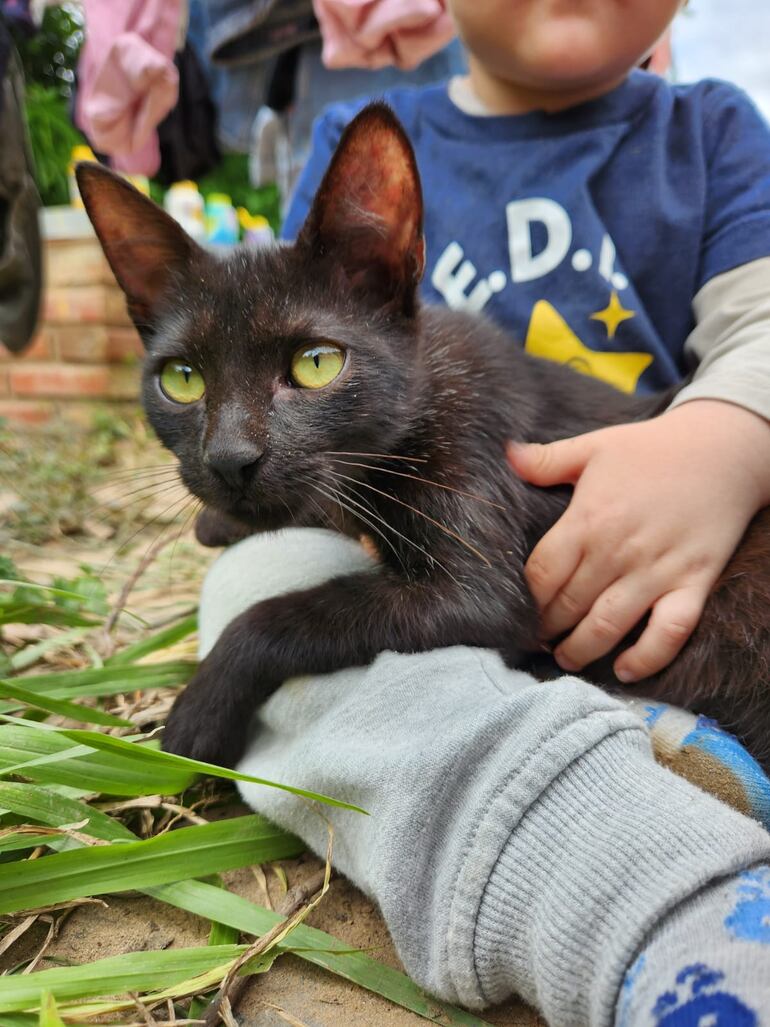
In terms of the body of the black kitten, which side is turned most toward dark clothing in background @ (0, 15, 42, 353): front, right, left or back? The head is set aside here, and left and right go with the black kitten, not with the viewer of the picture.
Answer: right

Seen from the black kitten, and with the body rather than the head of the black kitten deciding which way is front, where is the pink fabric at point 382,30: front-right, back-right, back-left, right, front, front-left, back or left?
back-right

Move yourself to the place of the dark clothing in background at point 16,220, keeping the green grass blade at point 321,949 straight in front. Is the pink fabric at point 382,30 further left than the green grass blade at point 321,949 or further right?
left

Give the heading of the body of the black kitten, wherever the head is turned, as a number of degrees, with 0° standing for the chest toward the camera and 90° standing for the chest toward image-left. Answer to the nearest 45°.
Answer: approximately 45°
